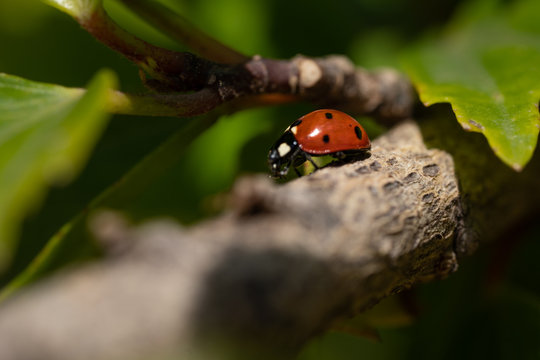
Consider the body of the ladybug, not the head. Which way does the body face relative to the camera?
to the viewer's left

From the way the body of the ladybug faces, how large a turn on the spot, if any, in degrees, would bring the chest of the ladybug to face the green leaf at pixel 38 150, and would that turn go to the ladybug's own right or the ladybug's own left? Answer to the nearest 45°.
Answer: approximately 45° to the ladybug's own left
